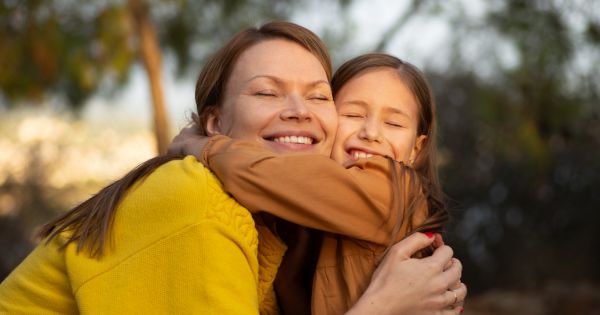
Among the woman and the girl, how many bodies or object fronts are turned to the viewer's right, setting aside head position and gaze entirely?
1

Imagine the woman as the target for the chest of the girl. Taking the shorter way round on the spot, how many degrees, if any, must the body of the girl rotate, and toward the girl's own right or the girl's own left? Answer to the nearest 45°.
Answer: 0° — they already face them

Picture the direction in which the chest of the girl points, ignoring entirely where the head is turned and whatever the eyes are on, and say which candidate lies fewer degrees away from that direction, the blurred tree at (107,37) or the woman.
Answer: the woman

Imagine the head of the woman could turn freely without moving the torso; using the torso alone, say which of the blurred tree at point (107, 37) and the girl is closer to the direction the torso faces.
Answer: the girl

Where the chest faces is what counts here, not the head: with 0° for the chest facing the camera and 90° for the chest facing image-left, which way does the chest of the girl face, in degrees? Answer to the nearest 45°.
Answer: approximately 45°

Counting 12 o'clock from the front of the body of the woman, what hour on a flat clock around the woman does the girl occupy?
The girl is roughly at 11 o'clock from the woman.

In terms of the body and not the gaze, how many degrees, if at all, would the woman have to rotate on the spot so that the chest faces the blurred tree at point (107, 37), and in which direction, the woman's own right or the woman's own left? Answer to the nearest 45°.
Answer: approximately 90° to the woman's own left

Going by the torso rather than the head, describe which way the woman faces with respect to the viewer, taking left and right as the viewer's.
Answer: facing to the right of the viewer
